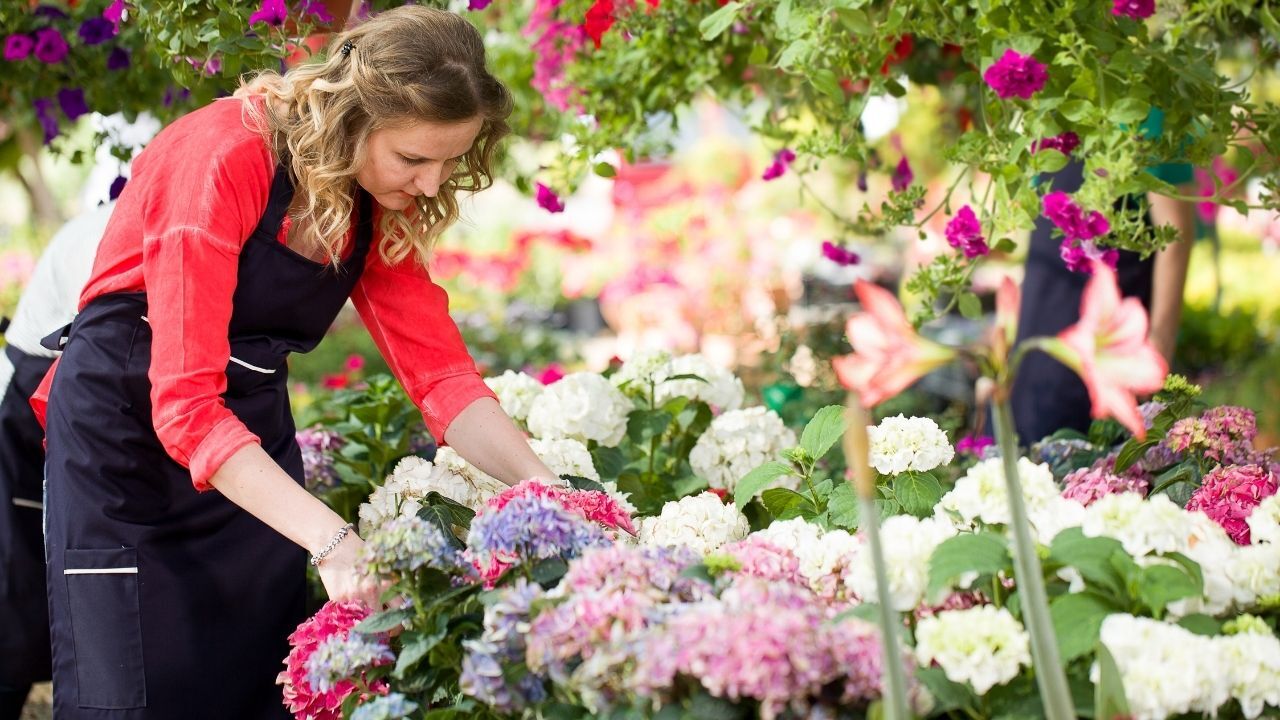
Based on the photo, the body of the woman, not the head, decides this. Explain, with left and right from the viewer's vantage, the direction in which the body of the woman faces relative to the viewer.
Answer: facing the viewer and to the right of the viewer

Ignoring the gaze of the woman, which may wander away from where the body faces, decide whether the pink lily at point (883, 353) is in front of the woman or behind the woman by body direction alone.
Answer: in front

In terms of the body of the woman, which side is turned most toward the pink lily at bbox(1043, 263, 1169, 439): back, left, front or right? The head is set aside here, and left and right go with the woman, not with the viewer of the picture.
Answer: front

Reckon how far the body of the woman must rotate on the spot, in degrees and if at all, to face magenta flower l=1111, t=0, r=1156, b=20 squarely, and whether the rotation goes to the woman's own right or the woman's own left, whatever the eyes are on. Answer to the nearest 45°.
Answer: approximately 45° to the woman's own left

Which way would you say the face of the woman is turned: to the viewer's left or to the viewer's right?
to the viewer's right

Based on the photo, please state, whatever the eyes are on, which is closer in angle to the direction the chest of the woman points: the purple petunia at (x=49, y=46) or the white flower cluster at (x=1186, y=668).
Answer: the white flower cluster

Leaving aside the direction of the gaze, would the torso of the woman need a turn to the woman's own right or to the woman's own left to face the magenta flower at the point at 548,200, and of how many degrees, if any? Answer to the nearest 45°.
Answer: approximately 90° to the woman's own left

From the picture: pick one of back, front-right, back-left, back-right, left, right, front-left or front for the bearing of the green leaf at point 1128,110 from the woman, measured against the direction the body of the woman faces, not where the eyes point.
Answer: front-left

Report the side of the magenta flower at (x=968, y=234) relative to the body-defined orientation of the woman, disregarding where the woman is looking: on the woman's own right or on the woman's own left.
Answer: on the woman's own left

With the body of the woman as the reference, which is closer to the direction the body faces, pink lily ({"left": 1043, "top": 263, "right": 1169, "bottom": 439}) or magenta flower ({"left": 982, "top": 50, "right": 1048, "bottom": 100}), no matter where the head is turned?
the pink lily

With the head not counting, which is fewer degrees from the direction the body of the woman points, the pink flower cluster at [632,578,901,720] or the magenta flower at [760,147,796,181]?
the pink flower cluster
